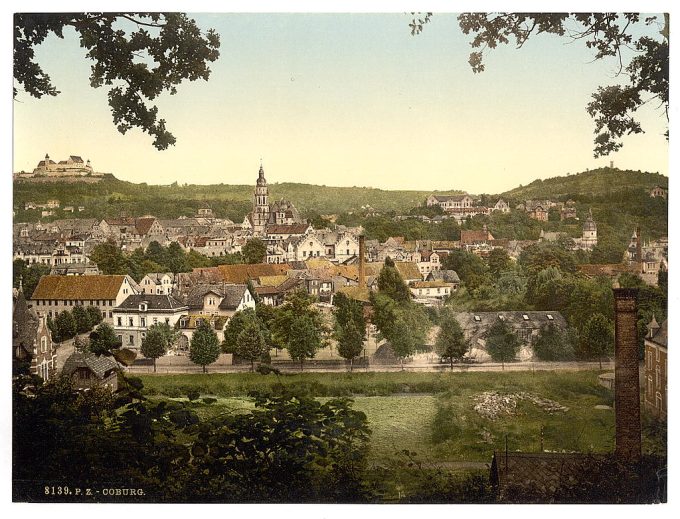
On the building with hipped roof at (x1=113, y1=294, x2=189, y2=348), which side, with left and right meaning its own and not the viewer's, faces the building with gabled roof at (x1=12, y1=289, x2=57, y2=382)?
right

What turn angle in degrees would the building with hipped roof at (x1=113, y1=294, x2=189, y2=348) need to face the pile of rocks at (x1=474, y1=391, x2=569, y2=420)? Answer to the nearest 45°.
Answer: approximately 90° to its left

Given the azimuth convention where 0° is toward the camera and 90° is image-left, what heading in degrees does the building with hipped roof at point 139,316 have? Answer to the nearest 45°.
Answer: approximately 0°

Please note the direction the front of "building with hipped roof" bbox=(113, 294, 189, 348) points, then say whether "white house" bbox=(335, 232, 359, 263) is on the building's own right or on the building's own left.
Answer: on the building's own left

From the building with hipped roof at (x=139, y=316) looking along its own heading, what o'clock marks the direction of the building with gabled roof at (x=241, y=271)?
the building with gabled roof at (x=241, y=271) is roughly at 7 o'clock from the building with hipped roof at (x=139, y=316).

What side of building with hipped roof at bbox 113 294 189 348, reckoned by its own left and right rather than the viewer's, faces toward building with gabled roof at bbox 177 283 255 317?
left

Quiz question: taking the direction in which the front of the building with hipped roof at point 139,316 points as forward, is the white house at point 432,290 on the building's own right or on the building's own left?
on the building's own left

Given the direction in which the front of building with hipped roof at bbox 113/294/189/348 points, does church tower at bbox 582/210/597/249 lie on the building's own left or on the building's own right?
on the building's own left

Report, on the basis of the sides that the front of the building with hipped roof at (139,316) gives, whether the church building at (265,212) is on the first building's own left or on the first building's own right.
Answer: on the first building's own left
